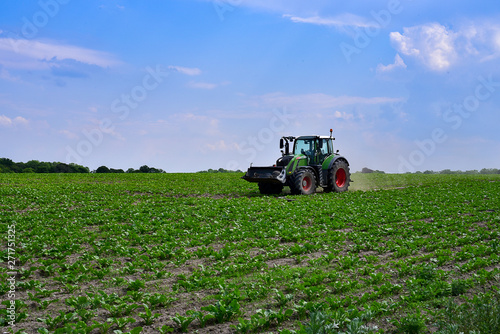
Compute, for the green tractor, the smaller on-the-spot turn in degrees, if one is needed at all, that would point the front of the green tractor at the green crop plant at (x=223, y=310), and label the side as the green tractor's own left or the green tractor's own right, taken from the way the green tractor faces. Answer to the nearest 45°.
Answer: approximately 45° to the green tractor's own left

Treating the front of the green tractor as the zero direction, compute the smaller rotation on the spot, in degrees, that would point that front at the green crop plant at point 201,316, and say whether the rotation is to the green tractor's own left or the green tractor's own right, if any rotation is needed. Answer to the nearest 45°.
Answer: approximately 45° to the green tractor's own left

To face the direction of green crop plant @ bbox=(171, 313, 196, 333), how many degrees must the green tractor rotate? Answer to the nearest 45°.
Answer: approximately 45° to its left

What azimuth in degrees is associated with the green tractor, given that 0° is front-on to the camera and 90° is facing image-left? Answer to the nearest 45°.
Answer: approximately 45°
